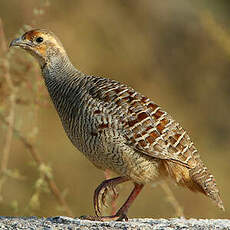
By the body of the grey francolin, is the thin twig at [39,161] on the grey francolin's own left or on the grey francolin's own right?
on the grey francolin's own right

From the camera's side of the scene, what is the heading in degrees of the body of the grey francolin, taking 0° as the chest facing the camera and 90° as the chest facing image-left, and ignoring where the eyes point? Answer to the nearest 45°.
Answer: approximately 90°
